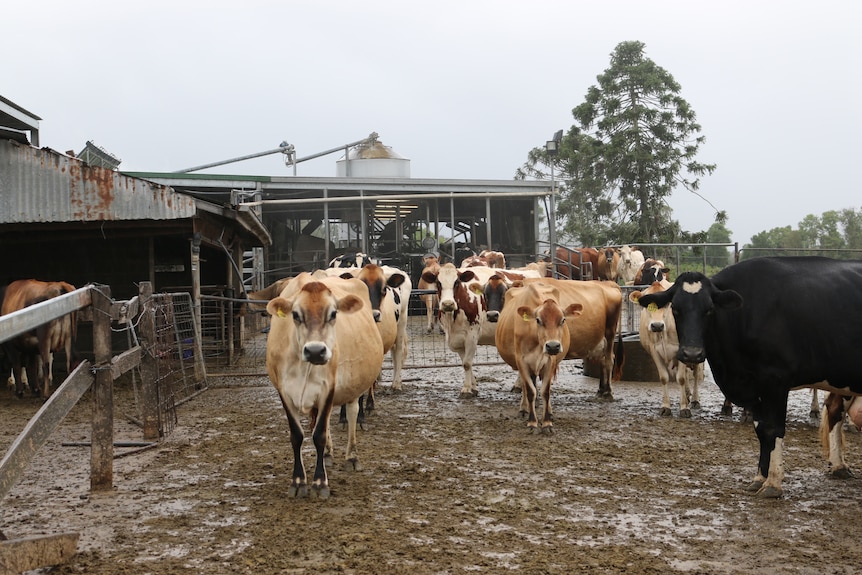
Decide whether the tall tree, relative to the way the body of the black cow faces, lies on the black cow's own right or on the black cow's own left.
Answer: on the black cow's own right

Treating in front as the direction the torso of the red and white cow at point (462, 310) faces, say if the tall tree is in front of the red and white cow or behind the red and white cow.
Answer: behind

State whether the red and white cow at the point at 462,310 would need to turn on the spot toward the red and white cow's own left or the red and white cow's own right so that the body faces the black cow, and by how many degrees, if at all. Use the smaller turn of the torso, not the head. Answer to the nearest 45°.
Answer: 0° — it already faces it

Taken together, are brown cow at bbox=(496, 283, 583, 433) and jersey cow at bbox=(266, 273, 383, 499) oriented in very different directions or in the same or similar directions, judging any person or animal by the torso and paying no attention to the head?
same or similar directions

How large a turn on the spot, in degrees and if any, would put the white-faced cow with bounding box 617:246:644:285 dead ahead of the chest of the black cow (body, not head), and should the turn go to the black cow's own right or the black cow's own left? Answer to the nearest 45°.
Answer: approximately 90° to the black cow's own right

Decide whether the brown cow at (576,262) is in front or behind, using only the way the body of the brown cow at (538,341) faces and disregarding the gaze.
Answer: behind

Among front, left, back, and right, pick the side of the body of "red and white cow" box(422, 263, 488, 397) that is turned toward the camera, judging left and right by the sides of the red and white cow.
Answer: front

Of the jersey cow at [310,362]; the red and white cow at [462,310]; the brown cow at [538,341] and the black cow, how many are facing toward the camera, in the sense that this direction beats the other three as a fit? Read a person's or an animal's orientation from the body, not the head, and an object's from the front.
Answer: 3

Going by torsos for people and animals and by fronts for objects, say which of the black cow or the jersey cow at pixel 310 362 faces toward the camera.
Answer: the jersey cow

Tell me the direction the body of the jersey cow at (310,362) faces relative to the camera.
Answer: toward the camera

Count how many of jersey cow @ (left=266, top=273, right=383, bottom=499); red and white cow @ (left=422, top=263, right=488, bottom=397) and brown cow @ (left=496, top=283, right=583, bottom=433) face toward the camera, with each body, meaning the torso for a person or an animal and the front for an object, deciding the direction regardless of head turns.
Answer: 3
